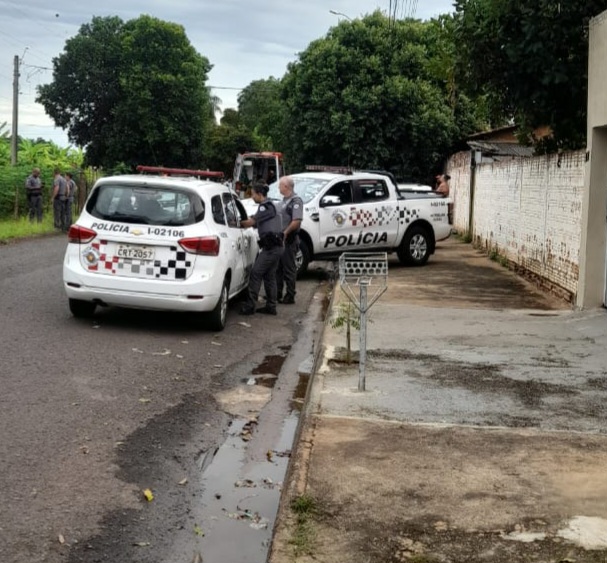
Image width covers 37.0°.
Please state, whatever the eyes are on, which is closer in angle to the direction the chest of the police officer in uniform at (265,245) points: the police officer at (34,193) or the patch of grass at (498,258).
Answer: the police officer

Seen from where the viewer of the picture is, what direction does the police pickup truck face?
facing the viewer and to the left of the viewer

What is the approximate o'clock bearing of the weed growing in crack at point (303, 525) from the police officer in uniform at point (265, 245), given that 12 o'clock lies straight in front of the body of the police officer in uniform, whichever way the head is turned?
The weed growing in crack is roughly at 9 o'clock from the police officer in uniform.

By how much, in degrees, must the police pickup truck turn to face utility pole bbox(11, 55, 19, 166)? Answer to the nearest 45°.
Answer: approximately 90° to its right

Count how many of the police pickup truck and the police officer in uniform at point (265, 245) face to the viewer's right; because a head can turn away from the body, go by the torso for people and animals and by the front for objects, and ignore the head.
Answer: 0

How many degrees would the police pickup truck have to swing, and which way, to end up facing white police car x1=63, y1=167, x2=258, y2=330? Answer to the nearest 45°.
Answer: approximately 45° to its left

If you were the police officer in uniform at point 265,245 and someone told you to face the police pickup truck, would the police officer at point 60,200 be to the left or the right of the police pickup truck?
left

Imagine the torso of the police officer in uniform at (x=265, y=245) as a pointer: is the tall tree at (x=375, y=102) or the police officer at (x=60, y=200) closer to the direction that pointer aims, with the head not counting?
the police officer

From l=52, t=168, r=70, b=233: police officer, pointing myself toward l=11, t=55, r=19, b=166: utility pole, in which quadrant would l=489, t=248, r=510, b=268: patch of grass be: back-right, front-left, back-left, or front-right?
back-right

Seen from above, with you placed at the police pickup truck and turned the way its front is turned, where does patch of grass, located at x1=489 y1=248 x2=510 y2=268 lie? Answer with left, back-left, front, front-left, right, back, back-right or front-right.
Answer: back

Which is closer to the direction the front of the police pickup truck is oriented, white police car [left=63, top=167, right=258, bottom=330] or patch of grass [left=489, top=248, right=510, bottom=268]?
the white police car

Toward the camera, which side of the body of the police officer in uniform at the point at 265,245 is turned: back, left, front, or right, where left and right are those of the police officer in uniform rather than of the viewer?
left

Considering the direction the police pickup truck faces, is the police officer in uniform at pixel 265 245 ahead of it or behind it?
ahead

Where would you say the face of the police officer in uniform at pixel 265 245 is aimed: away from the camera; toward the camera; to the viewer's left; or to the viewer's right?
to the viewer's left

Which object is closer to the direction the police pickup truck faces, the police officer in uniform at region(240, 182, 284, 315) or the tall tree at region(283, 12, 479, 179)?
the police officer in uniform

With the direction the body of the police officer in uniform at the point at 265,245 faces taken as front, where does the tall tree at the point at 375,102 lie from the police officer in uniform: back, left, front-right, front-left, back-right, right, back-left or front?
right

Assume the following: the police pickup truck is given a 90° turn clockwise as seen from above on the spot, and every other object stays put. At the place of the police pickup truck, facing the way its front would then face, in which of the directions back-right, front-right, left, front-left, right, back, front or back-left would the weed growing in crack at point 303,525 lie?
back-left
